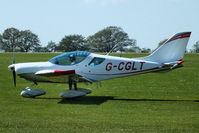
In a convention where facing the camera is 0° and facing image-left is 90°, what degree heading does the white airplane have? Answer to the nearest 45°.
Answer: approximately 90°
